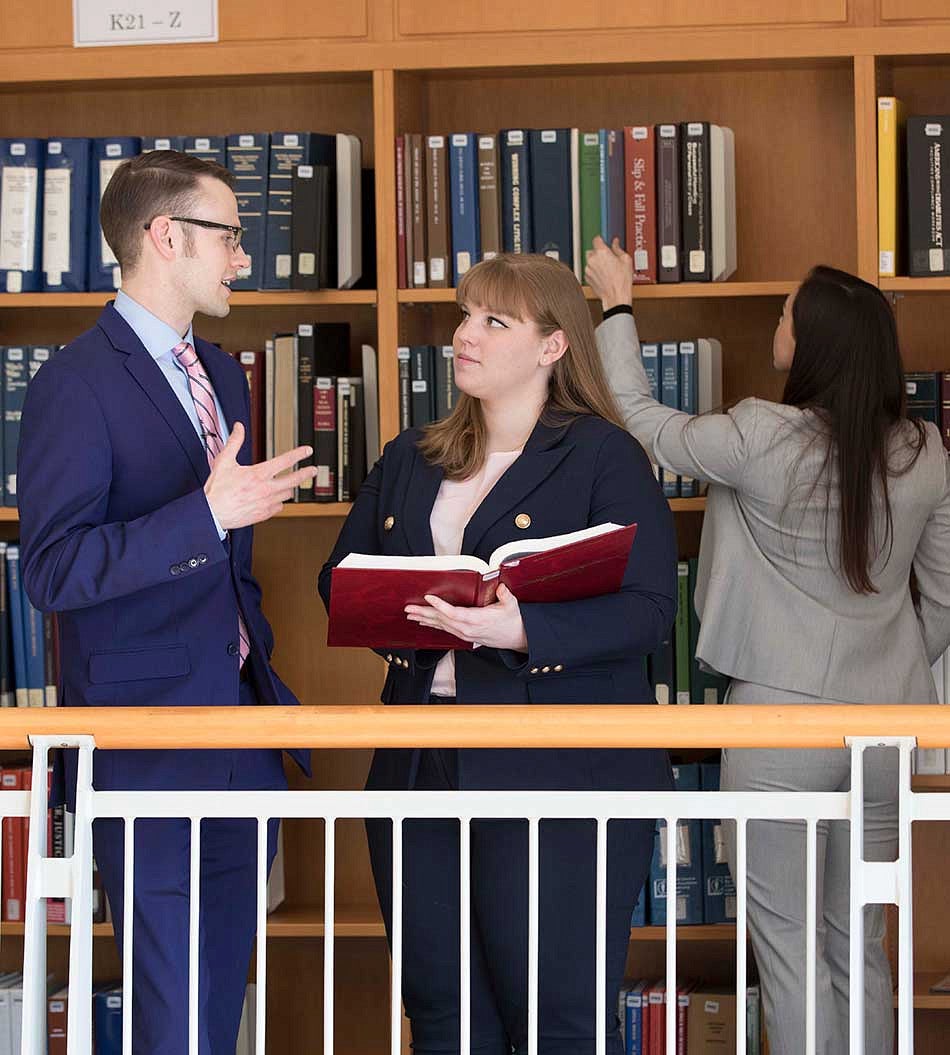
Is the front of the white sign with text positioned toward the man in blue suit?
yes

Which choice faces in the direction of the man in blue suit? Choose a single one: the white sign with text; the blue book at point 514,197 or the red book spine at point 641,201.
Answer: the white sign with text

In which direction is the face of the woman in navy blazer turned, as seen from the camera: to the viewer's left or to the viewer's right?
to the viewer's left
